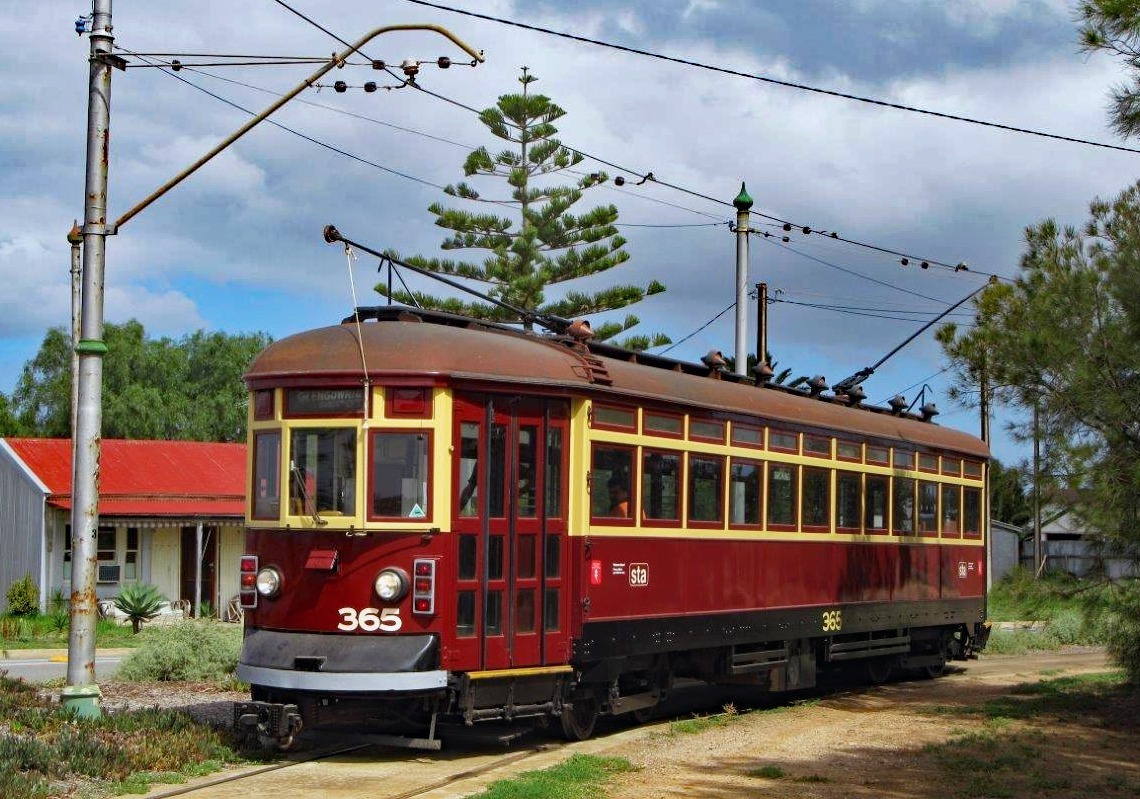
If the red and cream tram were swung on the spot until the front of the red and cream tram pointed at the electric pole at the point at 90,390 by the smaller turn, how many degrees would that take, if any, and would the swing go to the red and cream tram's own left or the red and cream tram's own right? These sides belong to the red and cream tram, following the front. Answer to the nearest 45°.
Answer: approximately 45° to the red and cream tram's own right

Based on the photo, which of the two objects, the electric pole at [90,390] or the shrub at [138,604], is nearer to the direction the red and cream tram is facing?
the electric pole

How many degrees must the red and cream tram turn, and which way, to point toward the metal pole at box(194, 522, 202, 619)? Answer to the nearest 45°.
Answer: approximately 135° to its right

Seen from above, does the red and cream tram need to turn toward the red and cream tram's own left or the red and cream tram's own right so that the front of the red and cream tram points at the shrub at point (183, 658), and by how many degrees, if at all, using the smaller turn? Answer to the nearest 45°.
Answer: approximately 90° to the red and cream tram's own right

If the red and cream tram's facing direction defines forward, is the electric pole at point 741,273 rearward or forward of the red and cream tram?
rearward

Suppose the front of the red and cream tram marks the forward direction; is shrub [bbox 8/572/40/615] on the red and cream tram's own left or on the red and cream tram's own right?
on the red and cream tram's own right
